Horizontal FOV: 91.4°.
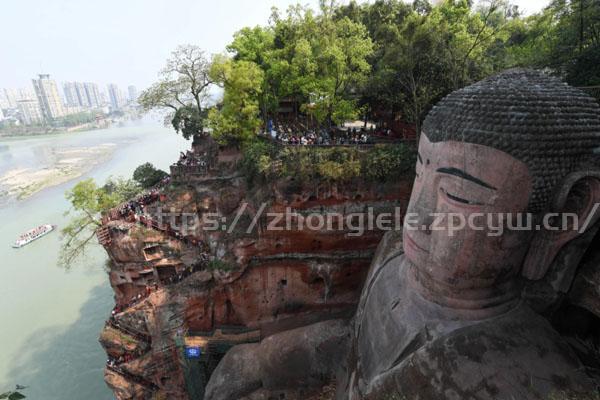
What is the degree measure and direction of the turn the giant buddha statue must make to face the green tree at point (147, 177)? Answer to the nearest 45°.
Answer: approximately 90° to its right

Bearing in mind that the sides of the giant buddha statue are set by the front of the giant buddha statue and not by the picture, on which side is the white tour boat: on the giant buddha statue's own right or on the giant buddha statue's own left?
on the giant buddha statue's own right

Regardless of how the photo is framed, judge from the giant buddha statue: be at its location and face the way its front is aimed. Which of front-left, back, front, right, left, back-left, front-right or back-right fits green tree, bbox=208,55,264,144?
right

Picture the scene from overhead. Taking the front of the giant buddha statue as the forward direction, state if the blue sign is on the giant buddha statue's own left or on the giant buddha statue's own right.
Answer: on the giant buddha statue's own right

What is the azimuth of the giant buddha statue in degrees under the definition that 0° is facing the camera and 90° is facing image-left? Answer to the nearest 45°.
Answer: approximately 45°
